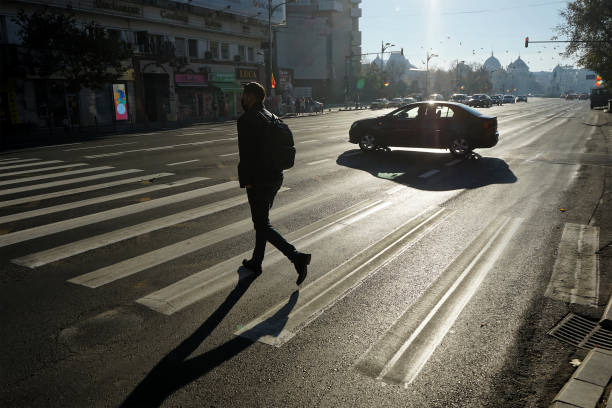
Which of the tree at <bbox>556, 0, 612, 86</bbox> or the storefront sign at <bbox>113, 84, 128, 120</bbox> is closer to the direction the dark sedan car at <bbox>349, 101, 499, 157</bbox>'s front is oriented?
the storefront sign

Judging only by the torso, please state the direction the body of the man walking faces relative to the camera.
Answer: to the viewer's left

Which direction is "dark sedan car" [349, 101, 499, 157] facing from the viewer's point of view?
to the viewer's left

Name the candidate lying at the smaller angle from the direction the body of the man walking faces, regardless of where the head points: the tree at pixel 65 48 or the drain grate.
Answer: the tree

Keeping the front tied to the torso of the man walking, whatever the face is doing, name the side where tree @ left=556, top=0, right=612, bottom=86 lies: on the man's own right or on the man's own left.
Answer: on the man's own right

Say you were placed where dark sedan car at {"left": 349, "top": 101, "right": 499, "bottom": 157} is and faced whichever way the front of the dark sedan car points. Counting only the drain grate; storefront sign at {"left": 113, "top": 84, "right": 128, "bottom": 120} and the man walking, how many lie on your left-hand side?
2

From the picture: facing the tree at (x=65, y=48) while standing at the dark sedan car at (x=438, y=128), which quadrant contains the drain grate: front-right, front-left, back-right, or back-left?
back-left

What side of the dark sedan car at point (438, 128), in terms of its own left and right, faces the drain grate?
left

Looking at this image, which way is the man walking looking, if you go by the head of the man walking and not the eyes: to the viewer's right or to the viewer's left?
to the viewer's left

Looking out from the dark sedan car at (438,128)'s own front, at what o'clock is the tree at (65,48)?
The tree is roughly at 1 o'clock from the dark sedan car.

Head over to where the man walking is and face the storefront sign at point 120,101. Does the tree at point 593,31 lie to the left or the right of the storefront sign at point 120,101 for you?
right
